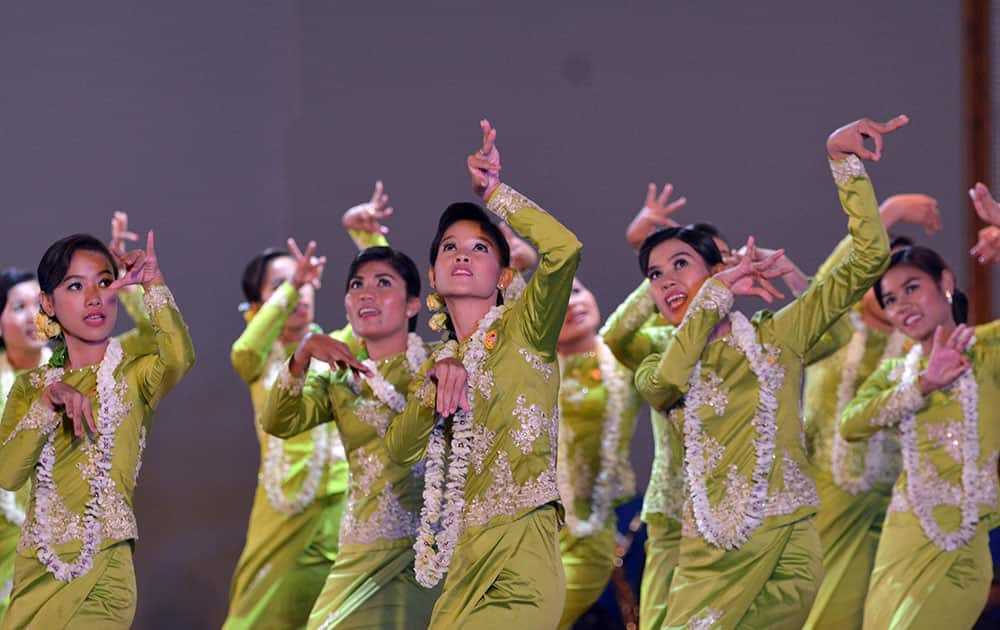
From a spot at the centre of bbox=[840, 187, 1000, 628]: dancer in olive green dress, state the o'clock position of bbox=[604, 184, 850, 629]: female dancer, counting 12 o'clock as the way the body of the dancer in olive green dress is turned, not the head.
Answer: The female dancer is roughly at 3 o'clock from the dancer in olive green dress.

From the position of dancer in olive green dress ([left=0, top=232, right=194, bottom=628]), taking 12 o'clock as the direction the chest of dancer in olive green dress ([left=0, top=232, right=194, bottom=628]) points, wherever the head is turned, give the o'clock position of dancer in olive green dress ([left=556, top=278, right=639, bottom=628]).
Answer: dancer in olive green dress ([left=556, top=278, right=639, bottom=628]) is roughly at 8 o'clock from dancer in olive green dress ([left=0, top=232, right=194, bottom=628]).

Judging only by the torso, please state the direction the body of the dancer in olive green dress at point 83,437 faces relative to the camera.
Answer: toward the camera

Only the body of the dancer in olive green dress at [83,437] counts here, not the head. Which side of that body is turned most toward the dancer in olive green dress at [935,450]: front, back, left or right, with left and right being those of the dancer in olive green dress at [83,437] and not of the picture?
left

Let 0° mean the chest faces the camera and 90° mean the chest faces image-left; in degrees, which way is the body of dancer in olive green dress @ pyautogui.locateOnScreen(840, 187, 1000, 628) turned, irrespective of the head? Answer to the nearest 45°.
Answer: approximately 0°

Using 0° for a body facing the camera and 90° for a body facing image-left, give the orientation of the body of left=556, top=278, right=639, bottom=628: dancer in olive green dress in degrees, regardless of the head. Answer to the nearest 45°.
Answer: approximately 0°

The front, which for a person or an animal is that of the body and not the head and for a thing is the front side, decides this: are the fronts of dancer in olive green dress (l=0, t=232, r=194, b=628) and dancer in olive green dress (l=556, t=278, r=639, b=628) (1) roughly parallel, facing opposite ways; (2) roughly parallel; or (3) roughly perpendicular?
roughly parallel

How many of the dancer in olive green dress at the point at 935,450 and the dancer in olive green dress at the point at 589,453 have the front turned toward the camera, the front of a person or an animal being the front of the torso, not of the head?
2

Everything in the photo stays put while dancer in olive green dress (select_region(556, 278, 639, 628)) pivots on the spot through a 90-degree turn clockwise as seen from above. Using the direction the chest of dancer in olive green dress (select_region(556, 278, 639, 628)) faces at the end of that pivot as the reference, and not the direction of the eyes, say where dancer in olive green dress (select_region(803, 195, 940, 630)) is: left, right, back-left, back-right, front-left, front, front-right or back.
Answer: back

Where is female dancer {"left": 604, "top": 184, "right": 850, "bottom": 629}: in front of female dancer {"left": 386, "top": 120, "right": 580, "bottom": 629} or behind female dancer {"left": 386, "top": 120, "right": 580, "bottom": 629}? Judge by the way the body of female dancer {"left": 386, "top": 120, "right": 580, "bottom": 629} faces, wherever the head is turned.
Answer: behind

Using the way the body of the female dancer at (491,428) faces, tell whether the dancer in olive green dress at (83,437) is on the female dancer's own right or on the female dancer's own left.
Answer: on the female dancer's own right

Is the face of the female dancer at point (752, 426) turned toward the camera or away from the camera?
toward the camera

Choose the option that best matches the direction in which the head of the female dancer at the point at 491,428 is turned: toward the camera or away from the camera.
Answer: toward the camera

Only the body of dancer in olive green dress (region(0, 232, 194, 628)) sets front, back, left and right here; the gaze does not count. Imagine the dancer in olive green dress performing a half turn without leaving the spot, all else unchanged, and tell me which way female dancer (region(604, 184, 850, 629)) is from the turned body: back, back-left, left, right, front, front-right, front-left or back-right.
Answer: right

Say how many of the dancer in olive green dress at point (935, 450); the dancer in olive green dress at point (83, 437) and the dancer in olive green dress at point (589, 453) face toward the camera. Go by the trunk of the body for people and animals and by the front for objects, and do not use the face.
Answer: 3

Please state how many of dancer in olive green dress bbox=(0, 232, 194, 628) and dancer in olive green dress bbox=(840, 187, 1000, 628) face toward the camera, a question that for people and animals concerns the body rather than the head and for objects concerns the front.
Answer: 2

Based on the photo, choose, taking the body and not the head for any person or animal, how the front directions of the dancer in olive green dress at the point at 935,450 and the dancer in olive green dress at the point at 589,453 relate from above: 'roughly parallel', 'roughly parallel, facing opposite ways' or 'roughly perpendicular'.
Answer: roughly parallel
